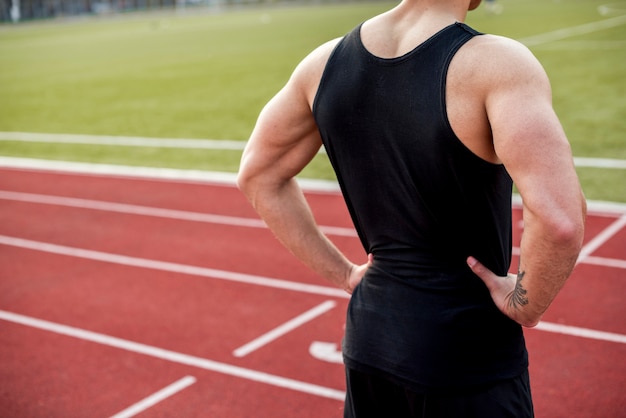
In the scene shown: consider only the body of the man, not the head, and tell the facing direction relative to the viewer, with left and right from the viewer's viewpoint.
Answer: facing away from the viewer and to the right of the viewer
